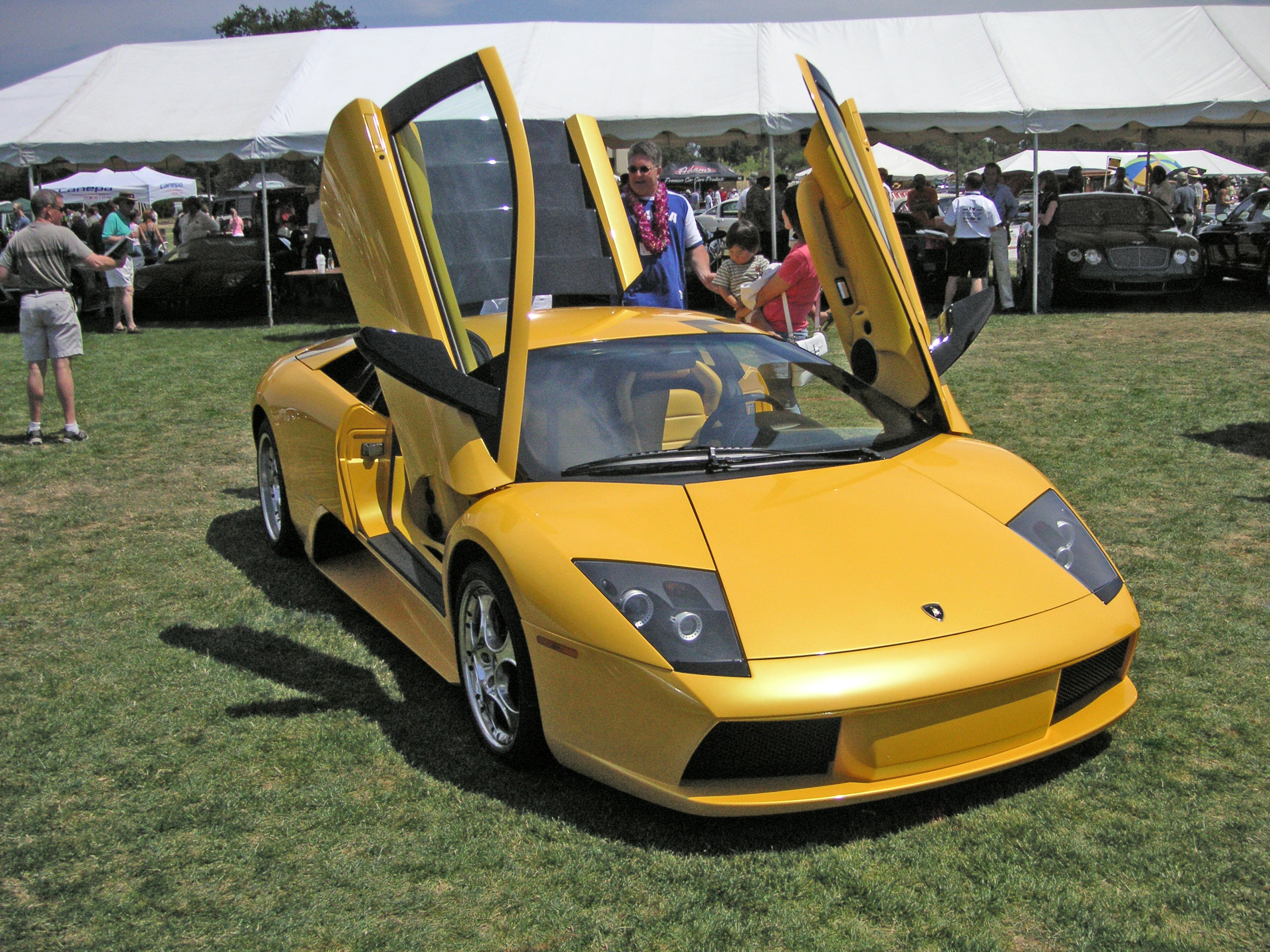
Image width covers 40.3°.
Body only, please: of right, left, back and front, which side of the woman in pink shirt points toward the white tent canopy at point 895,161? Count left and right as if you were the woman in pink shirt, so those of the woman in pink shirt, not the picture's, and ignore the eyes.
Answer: right

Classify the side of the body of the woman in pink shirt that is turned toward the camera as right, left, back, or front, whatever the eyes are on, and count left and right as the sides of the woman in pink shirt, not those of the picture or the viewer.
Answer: left

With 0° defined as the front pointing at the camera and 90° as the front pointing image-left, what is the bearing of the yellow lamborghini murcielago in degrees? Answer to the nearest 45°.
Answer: approximately 315°

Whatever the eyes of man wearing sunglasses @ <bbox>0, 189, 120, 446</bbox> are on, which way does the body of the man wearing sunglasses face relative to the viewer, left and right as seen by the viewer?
facing away from the viewer and to the right of the viewer

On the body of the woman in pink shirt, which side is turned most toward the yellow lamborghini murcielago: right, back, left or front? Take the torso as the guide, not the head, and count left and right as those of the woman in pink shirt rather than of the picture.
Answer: left

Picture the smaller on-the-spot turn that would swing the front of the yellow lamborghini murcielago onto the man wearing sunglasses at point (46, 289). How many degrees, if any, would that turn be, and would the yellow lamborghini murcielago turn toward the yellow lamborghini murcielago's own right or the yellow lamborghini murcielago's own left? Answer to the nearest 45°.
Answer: approximately 180°

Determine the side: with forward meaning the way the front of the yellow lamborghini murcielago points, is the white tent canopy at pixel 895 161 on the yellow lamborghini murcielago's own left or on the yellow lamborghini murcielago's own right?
on the yellow lamborghini murcielago's own left
